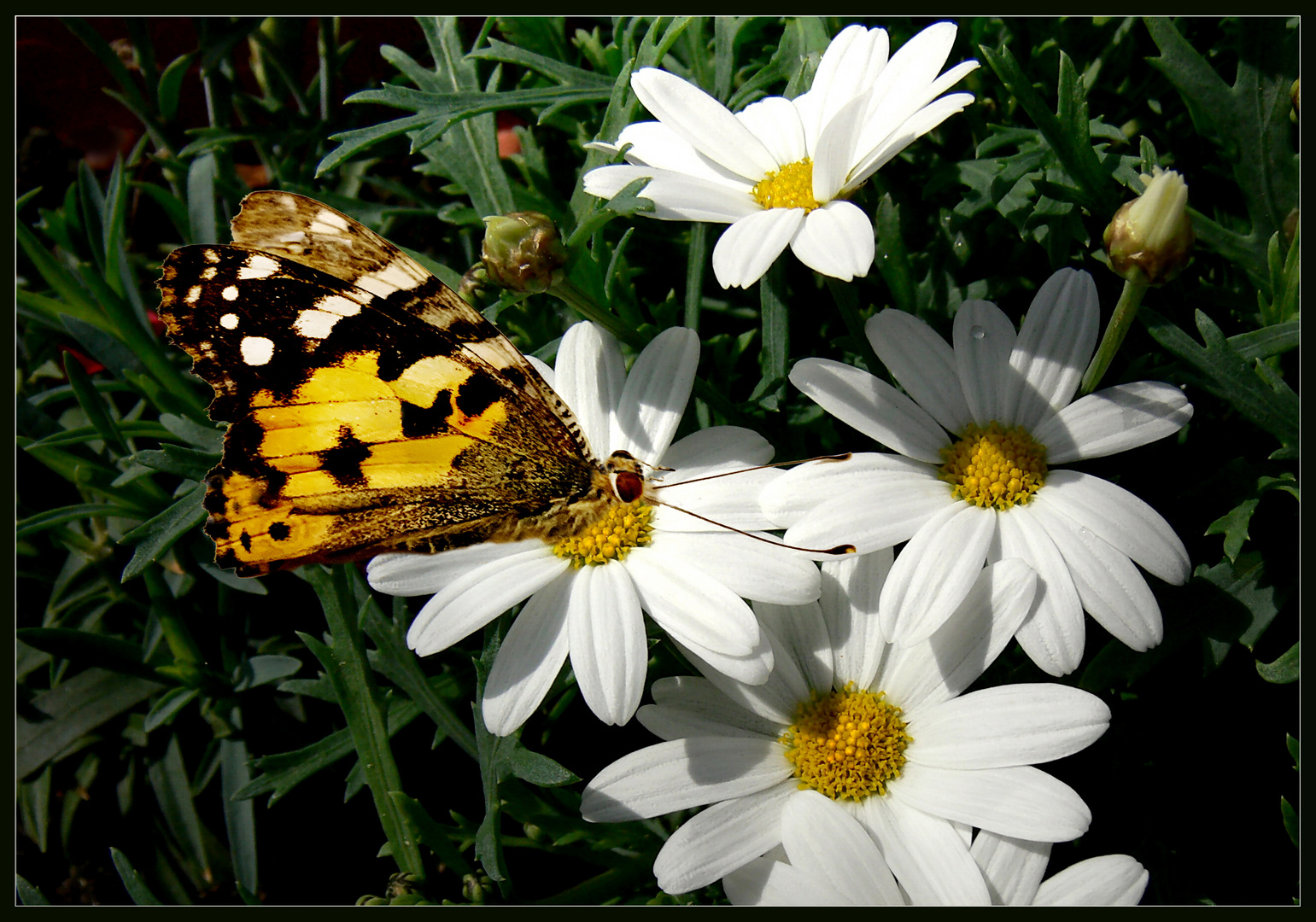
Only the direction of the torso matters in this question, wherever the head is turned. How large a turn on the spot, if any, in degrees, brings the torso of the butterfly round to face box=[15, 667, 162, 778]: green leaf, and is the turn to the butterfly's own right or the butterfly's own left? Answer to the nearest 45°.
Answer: approximately 135° to the butterfly's own left

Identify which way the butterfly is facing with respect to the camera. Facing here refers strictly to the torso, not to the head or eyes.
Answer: to the viewer's right

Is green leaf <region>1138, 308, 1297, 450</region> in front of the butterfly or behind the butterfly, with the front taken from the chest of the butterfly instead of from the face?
in front
